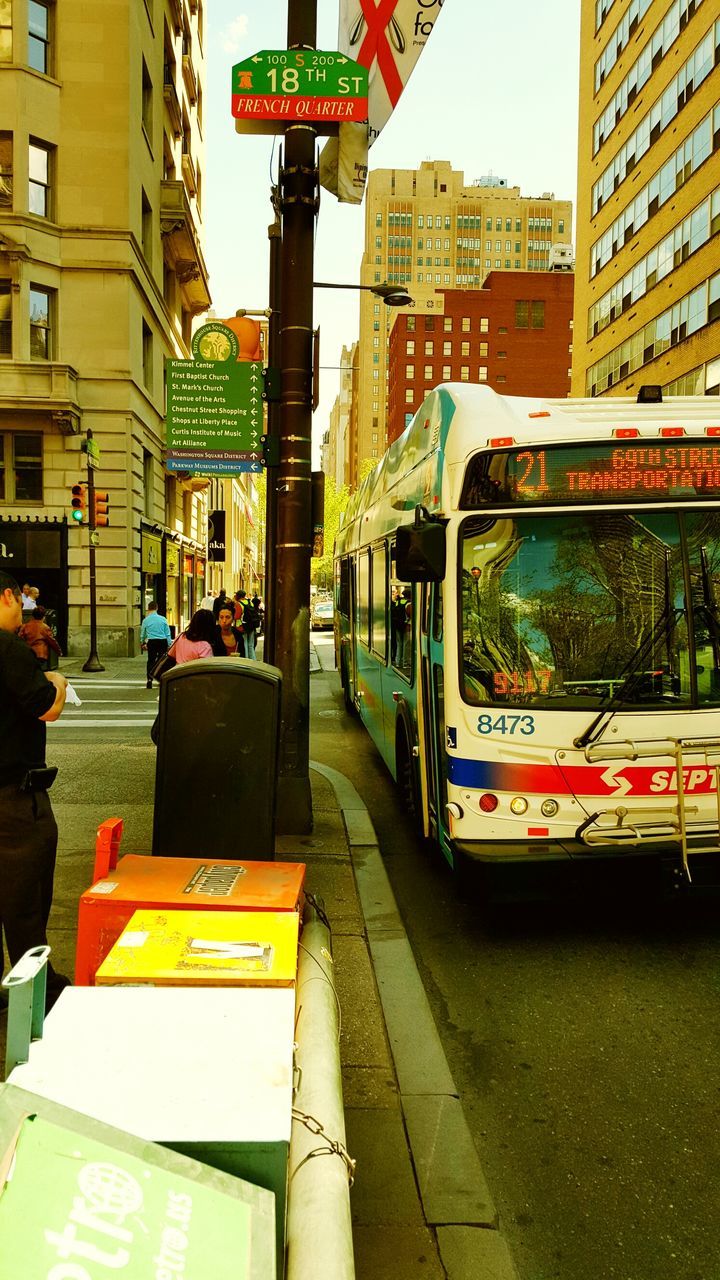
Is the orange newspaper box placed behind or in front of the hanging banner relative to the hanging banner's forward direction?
in front

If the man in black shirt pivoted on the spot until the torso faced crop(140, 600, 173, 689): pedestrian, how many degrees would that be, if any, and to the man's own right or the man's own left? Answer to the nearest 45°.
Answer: approximately 90° to the man's own left

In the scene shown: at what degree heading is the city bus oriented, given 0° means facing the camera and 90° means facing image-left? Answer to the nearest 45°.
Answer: approximately 0°

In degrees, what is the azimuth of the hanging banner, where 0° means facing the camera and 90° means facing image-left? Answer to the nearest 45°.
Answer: approximately 0°

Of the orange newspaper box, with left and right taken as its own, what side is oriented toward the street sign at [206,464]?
right

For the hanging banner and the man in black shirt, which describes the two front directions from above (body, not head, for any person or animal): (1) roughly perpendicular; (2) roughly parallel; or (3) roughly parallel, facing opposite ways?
roughly perpendicular

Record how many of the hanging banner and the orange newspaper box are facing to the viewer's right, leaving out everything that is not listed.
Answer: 0

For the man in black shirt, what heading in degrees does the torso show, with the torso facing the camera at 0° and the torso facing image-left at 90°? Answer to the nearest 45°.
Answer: approximately 270°

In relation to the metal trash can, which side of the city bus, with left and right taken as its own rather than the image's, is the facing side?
right

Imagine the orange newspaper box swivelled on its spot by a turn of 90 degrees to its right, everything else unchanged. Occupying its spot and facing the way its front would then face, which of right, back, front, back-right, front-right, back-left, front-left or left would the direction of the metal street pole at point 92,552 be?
front

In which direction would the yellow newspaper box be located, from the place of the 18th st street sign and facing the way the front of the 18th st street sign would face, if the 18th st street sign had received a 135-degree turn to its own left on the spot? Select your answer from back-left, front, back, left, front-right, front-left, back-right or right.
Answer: back-right

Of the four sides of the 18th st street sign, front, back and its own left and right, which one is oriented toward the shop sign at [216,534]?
back
